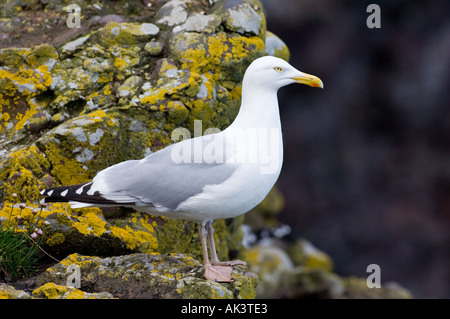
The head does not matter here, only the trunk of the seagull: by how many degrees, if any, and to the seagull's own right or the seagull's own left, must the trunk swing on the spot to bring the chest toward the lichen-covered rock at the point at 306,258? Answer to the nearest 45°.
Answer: approximately 90° to the seagull's own left

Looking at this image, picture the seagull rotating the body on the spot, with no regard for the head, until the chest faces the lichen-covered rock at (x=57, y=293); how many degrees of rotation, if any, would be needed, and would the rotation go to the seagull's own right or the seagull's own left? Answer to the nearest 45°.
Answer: approximately 135° to the seagull's own right

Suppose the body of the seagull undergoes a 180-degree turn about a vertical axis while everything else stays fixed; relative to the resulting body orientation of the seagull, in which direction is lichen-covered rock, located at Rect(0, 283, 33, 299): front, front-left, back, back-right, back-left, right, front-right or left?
front-left

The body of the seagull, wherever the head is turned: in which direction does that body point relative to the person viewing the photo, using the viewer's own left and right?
facing to the right of the viewer

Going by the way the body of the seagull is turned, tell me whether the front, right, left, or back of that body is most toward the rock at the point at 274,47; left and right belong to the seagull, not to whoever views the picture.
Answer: left

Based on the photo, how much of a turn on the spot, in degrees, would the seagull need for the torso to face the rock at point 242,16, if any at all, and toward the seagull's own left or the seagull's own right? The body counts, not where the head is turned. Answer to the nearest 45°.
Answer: approximately 90° to the seagull's own left

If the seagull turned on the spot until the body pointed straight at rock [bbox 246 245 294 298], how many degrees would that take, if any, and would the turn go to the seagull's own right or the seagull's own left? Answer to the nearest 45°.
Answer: approximately 90° to the seagull's own left
